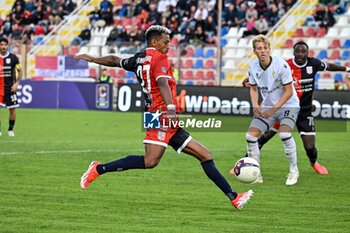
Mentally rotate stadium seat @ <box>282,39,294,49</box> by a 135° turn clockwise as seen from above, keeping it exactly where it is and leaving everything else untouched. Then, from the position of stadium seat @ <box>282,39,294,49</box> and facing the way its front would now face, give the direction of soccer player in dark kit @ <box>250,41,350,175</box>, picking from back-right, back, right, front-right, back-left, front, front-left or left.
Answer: back

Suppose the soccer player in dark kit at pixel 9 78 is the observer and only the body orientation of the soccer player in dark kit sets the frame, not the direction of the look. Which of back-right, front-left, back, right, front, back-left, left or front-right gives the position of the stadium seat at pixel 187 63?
back-left

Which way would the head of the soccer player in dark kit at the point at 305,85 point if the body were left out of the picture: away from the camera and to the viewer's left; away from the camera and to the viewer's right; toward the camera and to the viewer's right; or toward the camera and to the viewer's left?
toward the camera and to the viewer's left

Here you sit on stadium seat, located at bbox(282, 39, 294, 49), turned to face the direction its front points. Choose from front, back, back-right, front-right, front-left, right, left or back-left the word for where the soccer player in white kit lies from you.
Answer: front-left

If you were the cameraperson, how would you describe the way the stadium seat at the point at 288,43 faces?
facing the viewer and to the left of the viewer

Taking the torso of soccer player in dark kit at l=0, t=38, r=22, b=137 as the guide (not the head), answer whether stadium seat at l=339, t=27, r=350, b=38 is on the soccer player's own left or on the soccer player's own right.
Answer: on the soccer player's own left

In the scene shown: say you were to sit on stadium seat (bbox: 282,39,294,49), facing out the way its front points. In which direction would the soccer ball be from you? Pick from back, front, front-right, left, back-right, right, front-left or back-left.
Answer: front-left

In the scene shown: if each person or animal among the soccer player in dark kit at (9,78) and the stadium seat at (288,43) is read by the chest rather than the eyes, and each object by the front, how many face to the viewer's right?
0
